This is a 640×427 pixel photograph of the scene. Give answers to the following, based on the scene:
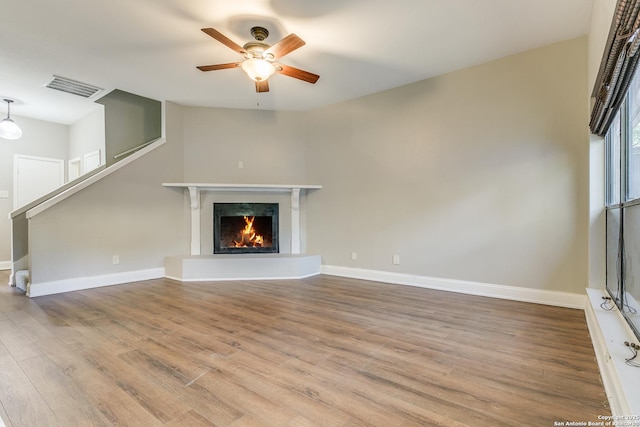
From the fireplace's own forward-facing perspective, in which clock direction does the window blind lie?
The window blind is roughly at 11 o'clock from the fireplace.

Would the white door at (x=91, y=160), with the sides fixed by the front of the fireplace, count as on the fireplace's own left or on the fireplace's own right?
on the fireplace's own right

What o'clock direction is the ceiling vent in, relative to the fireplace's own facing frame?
The ceiling vent is roughly at 3 o'clock from the fireplace.

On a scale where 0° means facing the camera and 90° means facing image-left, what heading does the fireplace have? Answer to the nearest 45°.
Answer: approximately 0°

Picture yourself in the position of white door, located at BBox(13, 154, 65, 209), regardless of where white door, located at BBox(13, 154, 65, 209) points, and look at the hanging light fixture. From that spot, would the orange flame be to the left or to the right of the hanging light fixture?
left

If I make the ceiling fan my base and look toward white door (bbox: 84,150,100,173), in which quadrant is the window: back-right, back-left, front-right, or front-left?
back-right

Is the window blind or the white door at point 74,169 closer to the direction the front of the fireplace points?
the window blind

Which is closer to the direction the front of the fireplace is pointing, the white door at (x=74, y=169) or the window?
the window

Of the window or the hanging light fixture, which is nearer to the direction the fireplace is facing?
the window

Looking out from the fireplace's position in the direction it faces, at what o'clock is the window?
The window is roughly at 11 o'clock from the fireplace.

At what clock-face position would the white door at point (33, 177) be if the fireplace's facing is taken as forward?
The white door is roughly at 4 o'clock from the fireplace.

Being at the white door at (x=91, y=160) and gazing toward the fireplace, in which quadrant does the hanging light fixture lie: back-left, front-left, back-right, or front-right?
back-right

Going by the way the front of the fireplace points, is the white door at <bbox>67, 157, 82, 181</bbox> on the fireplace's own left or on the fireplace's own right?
on the fireplace's own right
